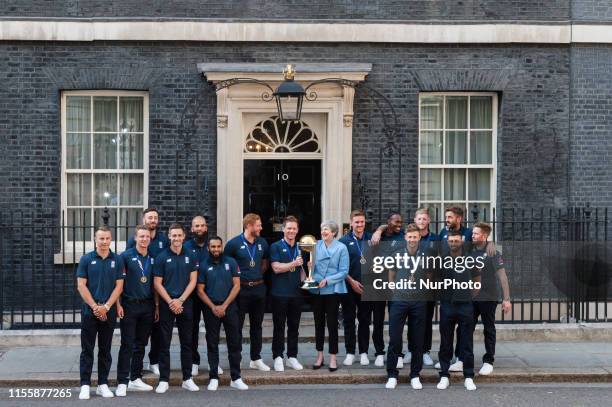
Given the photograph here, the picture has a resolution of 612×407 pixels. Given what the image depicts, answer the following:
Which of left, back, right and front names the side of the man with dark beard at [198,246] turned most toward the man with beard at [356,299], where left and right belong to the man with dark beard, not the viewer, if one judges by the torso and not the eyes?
left

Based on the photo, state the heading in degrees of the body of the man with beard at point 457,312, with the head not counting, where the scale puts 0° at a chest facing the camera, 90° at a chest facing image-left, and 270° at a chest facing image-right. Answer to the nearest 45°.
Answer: approximately 0°

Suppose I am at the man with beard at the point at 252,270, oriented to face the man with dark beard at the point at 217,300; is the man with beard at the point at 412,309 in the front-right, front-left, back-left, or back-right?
back-left

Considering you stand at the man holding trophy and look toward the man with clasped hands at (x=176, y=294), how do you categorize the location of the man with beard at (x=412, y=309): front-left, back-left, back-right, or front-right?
back-left
